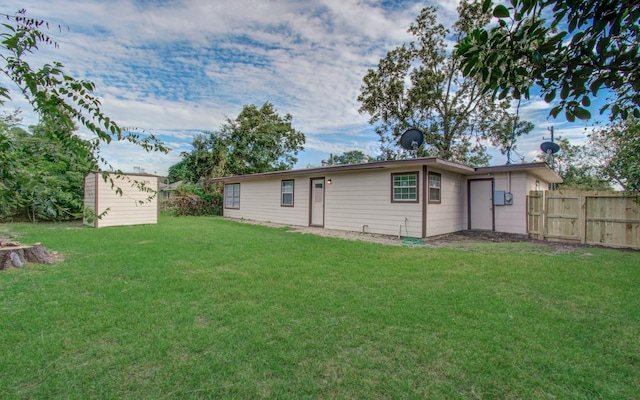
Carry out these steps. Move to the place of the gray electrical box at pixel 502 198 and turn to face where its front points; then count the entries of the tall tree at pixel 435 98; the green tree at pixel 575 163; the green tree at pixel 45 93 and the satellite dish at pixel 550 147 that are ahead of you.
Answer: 1

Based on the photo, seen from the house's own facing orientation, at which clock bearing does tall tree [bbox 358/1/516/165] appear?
The tall tree is roughly at 5 o'clock from the house.

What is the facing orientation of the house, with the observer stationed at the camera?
facing the viewer and to the left of the viewer

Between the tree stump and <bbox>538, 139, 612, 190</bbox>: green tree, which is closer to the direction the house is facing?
the tree stump

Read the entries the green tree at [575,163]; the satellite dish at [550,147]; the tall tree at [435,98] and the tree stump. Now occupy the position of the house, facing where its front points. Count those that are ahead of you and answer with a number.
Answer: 1

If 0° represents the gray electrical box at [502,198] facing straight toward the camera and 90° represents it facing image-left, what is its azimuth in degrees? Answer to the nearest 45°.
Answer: approximately 0°

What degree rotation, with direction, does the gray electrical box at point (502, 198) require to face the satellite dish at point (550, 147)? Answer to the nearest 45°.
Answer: approximately 135° to its left

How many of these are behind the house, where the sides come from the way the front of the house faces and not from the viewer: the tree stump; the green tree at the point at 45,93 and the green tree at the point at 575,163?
1

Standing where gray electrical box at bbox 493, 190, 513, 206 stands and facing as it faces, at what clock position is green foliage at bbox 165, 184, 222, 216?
The green foliage is roughly at 3 o'clock from the gray electrical box.
